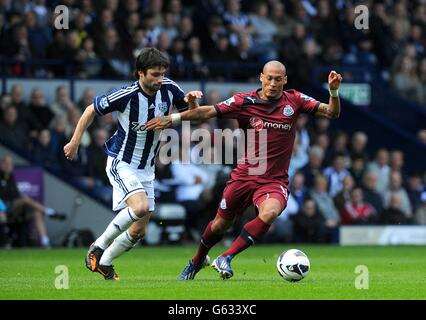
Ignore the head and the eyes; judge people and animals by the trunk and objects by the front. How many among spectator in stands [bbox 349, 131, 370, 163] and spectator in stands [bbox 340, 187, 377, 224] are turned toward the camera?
2

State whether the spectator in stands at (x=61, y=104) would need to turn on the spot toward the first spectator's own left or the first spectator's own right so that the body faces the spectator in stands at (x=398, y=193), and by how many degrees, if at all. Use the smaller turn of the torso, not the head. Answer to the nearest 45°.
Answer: approximately 90° to the first spectator's own left

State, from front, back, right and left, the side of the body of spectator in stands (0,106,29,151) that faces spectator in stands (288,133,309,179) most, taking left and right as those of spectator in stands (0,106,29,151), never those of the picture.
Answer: left

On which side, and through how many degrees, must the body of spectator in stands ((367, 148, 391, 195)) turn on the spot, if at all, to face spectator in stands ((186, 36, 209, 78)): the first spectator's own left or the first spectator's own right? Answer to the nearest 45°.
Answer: approximately 90° to the first spectator's own right
